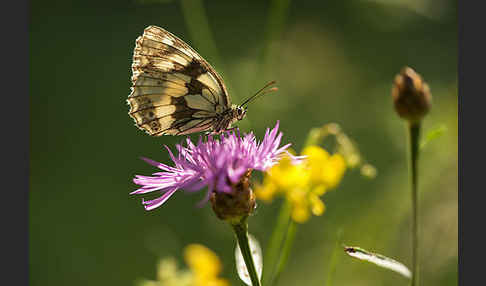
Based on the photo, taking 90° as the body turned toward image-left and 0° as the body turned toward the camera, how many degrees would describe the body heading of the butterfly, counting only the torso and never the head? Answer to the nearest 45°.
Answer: approximately 270°
